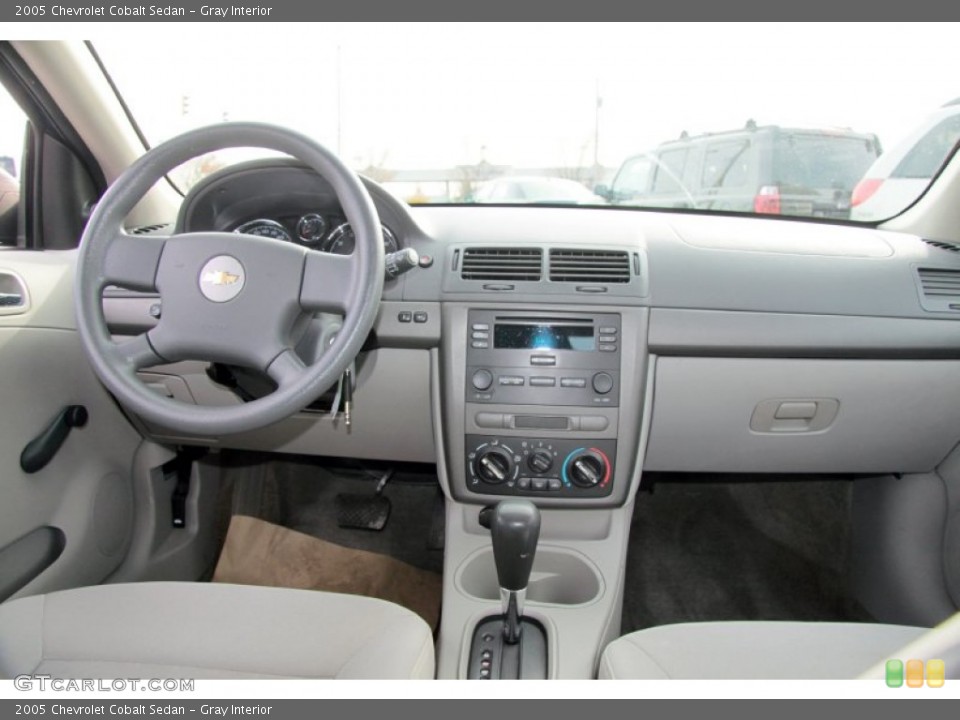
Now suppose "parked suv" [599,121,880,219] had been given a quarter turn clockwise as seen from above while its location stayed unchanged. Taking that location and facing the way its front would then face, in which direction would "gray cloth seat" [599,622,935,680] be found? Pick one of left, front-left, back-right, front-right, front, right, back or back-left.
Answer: back-right

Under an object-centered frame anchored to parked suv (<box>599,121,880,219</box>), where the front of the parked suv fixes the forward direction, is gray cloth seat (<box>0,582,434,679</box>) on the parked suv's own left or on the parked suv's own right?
on the parked suv's own left

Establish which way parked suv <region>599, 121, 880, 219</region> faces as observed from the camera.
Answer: facing away from the viewer and to the left of the viewer
